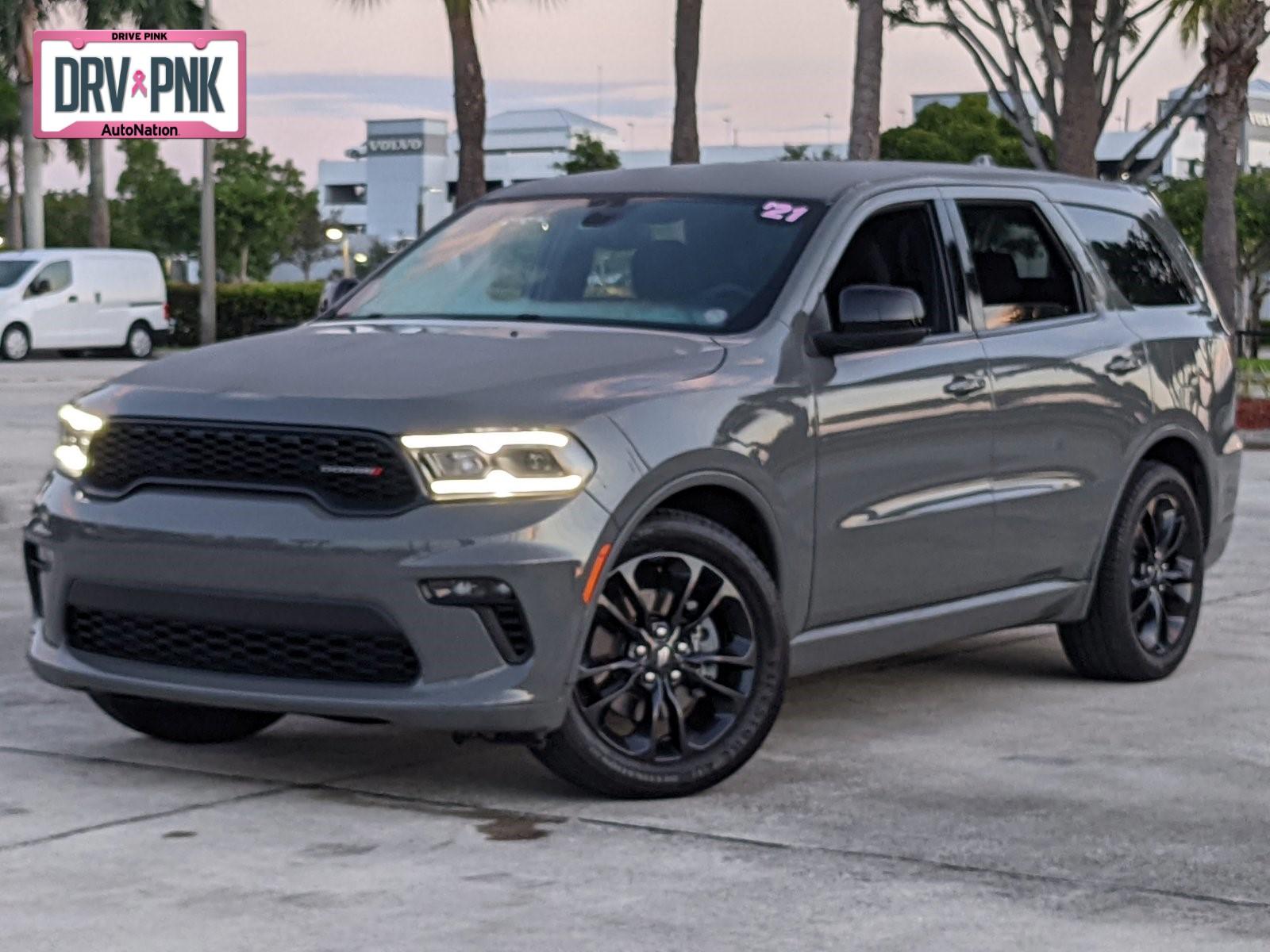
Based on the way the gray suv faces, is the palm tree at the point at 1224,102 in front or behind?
behind

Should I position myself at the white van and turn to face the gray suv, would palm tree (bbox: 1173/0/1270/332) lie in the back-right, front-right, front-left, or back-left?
front-left

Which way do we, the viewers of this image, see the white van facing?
facing the viewer and to the left of the viewer

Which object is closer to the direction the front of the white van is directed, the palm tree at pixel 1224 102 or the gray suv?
the gray suv

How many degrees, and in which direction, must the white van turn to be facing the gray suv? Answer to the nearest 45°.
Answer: approximately 45° to its left

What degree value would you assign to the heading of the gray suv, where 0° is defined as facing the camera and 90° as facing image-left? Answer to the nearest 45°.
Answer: approximately 45°

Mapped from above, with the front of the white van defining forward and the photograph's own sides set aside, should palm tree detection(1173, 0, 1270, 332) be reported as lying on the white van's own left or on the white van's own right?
on the white van's own left

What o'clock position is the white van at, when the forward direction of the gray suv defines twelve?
The white van is roughly at 4 o'clock from the gray suv.

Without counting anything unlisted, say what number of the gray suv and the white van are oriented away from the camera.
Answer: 0

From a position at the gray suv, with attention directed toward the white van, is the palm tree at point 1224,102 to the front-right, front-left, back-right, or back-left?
front-right
